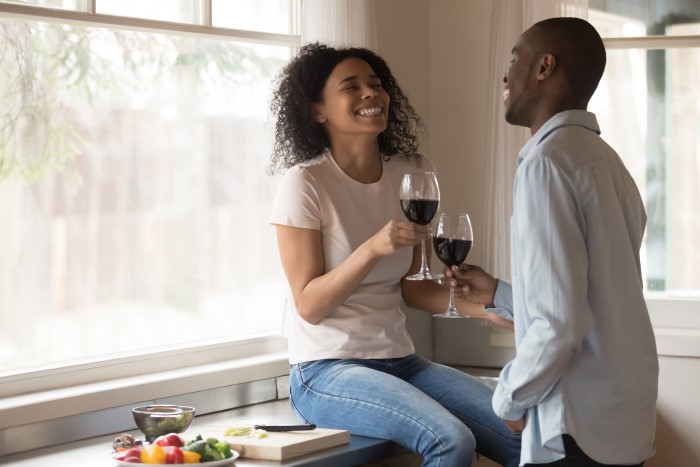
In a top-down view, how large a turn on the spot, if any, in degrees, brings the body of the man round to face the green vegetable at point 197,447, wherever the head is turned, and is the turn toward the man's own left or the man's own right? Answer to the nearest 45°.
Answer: approximately 45° to the man's own left

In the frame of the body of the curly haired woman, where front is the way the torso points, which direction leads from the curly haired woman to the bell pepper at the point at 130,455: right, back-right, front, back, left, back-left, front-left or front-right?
right

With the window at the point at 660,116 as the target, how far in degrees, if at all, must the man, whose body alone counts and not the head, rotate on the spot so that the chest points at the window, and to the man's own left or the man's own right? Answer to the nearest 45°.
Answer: approximately 45° to the man's own right

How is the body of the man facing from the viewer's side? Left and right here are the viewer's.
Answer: facing away from the viewer and to the left of the viewer

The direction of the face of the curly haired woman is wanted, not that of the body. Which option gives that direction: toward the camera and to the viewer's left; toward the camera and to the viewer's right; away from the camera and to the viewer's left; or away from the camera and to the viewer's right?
toward the camera and to the viewer's right

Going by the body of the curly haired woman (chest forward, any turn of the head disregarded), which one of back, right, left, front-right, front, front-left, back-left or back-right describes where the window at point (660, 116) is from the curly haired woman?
left

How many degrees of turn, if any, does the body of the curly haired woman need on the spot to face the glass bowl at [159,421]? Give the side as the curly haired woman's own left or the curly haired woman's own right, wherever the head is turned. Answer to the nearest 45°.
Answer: approximately 90° to the curly haired woman's own right

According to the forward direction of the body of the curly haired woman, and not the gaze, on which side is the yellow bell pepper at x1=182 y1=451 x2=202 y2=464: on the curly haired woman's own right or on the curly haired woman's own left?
on the curly haired woman's own right

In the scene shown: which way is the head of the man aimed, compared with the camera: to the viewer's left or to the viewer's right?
to the viewer's left

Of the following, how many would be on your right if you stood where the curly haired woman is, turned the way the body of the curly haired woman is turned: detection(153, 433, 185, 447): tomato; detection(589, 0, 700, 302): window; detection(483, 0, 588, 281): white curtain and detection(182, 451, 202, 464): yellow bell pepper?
2

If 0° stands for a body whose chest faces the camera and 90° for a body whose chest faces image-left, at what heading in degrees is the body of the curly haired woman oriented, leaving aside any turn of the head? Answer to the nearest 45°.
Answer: approximately 315°

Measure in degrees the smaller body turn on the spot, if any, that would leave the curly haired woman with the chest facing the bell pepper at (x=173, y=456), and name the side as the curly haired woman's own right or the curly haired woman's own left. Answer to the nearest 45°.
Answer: approximately 90° to the curly haired woman's own right

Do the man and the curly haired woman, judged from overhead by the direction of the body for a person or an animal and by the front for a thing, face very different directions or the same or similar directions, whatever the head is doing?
very different directions

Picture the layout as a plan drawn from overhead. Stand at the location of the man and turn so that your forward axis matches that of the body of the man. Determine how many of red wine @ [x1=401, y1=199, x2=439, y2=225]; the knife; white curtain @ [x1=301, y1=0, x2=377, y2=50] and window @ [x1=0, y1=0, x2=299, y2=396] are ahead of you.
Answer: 4

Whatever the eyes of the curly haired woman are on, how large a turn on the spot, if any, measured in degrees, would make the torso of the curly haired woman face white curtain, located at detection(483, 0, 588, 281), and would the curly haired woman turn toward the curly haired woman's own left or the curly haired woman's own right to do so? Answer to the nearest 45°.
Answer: approximately 90° to the curly haired woman's own left

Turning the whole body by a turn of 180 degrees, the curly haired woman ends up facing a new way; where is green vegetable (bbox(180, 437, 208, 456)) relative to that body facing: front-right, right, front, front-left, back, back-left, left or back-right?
left
